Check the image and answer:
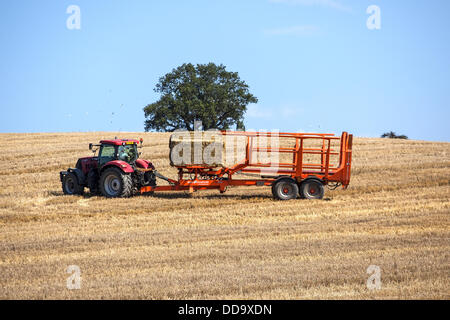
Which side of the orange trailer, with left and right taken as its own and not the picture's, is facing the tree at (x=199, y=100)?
right

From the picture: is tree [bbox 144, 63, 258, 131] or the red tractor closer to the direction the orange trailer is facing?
the red tractor

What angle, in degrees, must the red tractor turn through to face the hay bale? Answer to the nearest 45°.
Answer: approximately 180°

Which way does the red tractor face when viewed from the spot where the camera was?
facing away from the viewer and to the left of the viewer

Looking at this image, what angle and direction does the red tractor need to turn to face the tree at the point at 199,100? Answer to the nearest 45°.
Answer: approximately 45° to its right

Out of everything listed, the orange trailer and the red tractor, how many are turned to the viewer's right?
0

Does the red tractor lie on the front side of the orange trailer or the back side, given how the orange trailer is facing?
on the front side

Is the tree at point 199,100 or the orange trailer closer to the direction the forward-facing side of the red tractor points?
the tree

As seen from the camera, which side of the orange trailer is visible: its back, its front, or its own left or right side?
left

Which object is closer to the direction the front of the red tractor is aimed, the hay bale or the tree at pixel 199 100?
the tree
